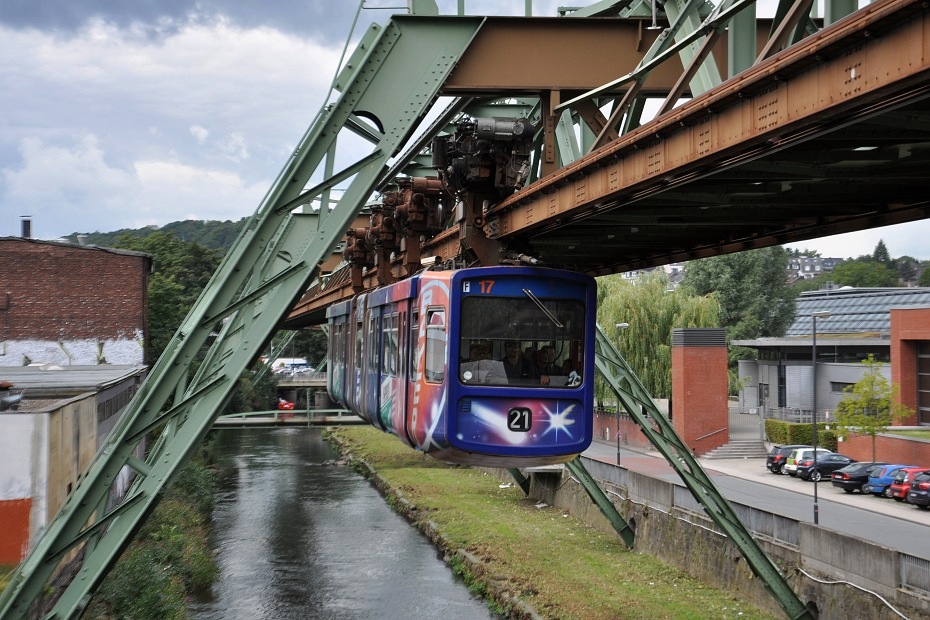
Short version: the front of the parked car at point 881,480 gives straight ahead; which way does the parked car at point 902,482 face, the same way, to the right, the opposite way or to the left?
the same way

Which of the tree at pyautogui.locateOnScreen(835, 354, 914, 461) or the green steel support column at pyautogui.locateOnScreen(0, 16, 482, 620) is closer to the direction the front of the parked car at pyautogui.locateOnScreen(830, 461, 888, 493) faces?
the tree

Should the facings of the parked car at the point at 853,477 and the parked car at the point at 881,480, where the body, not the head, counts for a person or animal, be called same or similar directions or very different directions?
same or similar directions

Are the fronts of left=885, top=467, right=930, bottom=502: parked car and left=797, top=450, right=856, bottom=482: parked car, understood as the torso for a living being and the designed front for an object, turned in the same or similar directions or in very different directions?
same or similar directions

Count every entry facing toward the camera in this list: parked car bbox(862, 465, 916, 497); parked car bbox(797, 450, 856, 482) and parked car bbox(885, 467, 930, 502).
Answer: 0
